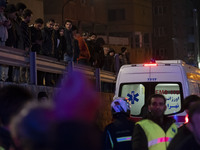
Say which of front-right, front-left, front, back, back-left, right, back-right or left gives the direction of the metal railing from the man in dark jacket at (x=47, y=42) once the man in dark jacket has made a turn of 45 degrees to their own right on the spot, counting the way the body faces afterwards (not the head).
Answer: front

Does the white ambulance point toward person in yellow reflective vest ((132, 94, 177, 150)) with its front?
no

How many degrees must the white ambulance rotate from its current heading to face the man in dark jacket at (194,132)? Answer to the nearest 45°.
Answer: approximately 135° to its right

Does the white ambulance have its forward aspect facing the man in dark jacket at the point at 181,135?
no

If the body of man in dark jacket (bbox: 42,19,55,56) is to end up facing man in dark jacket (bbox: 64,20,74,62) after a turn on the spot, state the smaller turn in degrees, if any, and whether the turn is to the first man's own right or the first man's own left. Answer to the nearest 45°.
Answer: approximately 90° to the first man's own left

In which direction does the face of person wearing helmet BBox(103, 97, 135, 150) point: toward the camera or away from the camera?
away from the camera

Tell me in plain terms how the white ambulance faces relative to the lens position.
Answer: facing away from the viewer and to the right of the viewer

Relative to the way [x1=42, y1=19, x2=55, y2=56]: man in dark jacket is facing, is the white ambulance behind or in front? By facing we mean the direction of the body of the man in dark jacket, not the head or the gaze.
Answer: in front

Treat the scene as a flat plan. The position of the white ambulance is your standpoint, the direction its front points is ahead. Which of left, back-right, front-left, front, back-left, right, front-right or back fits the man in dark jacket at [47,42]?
back-left

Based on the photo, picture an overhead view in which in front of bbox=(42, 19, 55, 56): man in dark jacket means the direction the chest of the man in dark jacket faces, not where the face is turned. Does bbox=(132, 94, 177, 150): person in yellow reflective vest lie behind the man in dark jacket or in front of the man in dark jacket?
in front

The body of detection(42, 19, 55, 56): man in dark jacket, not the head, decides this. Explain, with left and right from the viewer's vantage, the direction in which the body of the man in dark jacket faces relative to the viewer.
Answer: facing the viewer and to the right of the viewer

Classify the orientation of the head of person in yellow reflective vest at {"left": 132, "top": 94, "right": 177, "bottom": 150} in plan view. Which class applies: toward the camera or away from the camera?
toward the camera

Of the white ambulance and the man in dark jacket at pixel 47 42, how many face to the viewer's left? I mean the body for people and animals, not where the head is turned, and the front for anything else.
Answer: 0
